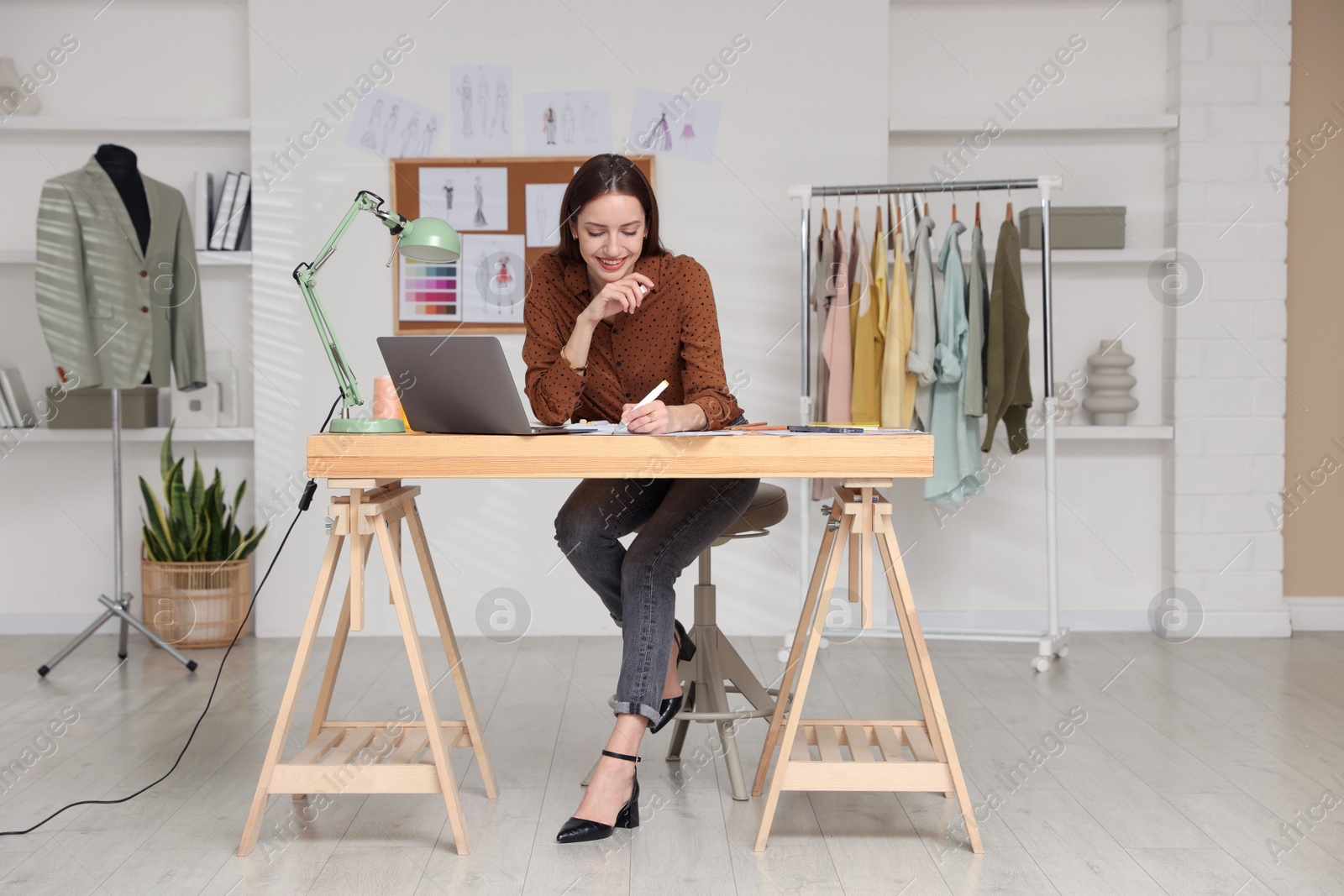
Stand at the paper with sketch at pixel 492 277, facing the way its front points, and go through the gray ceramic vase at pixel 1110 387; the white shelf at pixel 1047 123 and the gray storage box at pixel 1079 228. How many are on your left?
3

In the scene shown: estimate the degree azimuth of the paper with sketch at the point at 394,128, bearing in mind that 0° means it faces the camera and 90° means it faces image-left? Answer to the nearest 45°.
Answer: approximately 0°

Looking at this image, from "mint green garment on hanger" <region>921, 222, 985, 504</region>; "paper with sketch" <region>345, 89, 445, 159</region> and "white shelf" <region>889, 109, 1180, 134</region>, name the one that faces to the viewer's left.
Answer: the mint green garment on hanger

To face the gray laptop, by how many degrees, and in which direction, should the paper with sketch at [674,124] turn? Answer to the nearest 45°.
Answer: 0° — it already faces it

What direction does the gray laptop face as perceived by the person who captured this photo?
facing away from the viewer and to the right of the viewer

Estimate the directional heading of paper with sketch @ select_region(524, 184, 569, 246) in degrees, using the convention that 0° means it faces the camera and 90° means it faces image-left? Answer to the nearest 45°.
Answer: approximately 0°

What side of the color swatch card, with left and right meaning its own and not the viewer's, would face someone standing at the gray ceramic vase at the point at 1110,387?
left

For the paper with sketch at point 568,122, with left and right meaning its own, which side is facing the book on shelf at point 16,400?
right

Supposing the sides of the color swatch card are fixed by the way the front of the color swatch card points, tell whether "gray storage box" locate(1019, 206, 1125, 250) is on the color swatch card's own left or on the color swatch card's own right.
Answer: on the color swatch card's own left

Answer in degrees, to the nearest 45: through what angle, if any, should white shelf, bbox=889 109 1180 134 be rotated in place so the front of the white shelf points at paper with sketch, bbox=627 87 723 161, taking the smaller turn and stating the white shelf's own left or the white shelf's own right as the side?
approximately 90° to the white shelf's own right

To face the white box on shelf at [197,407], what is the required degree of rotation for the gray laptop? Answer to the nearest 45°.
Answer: approximately 45° to its left
